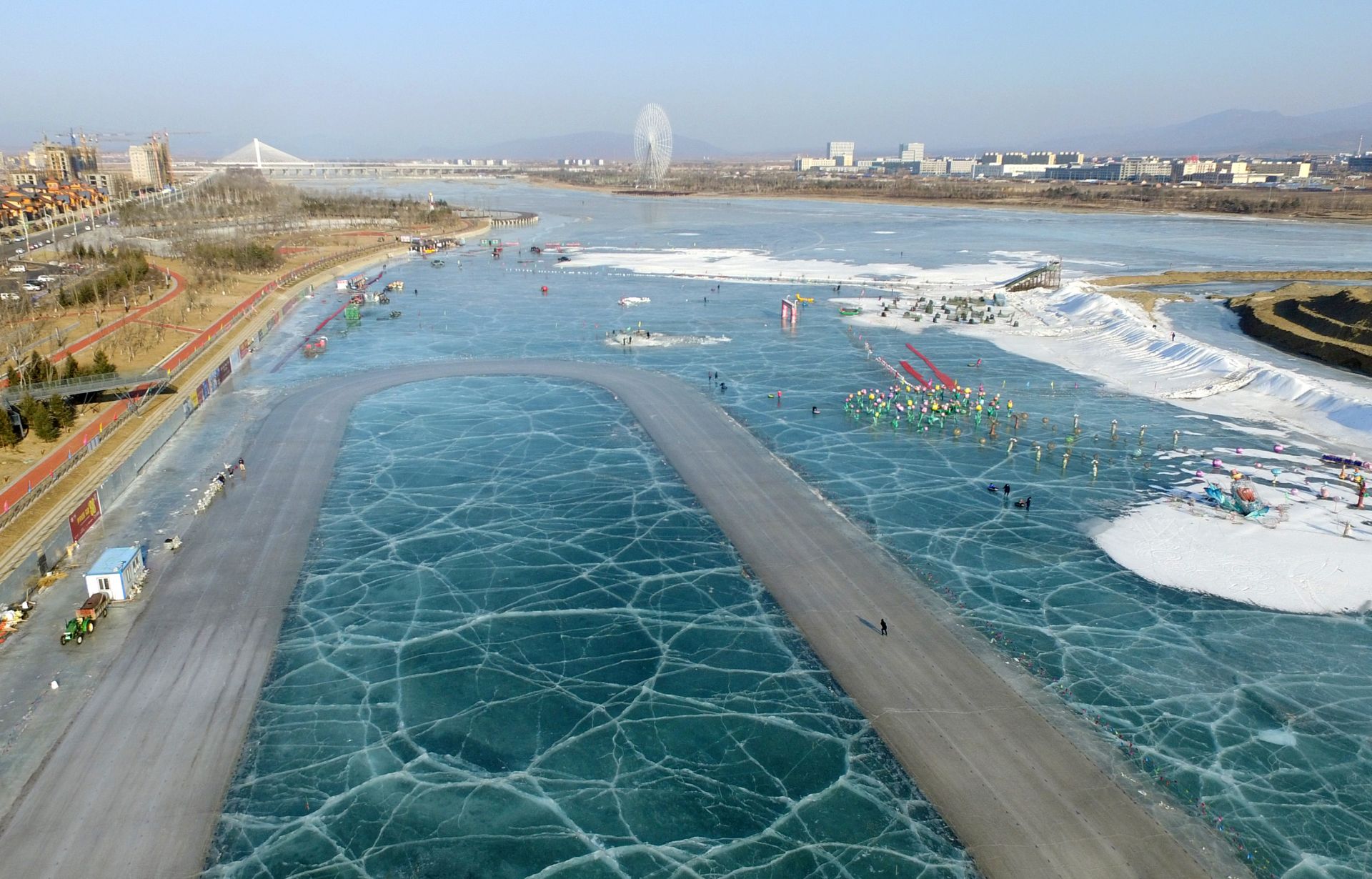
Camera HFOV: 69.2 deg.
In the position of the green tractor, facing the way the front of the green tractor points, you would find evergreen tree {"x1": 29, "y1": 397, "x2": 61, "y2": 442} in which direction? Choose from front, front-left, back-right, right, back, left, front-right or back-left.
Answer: back-right

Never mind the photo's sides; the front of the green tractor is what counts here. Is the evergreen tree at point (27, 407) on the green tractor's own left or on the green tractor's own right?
on the green tractor's own right

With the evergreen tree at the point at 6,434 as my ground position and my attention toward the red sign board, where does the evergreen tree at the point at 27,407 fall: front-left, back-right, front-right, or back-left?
back-left

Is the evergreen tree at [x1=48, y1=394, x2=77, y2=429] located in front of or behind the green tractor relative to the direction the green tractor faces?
behind

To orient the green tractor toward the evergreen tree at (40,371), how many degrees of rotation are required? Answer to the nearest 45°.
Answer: approximately 135° to its right

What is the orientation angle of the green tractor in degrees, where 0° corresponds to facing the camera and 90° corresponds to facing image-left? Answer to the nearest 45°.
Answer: approximately 45°

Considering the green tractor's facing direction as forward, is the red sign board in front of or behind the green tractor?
behind
